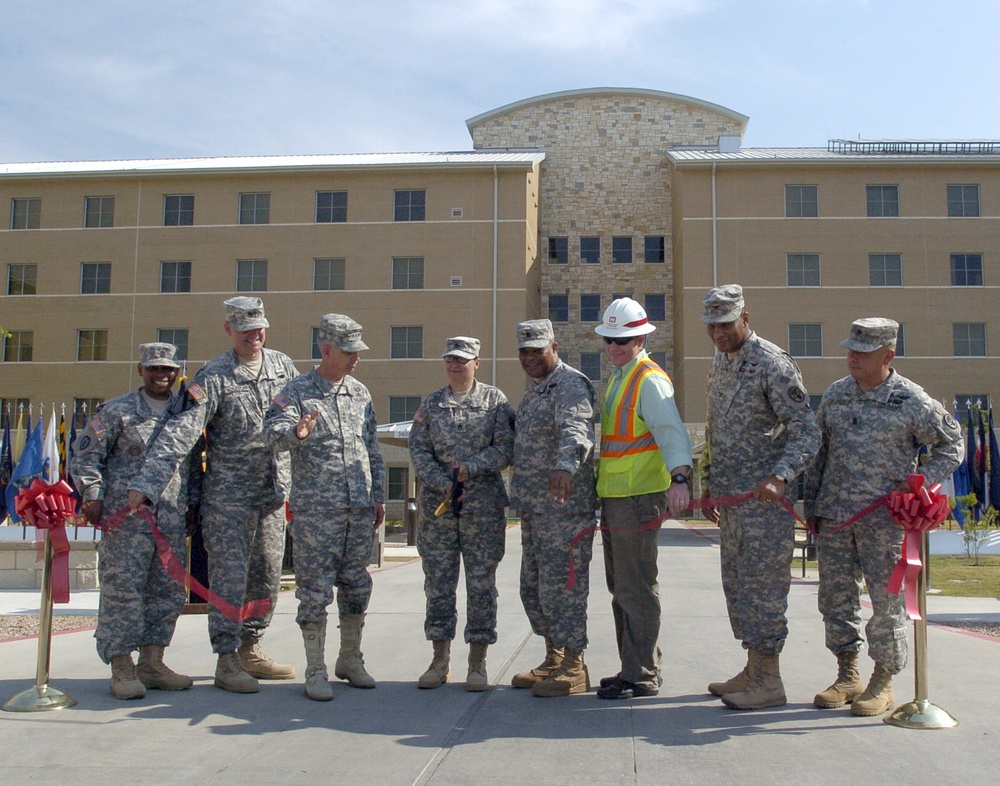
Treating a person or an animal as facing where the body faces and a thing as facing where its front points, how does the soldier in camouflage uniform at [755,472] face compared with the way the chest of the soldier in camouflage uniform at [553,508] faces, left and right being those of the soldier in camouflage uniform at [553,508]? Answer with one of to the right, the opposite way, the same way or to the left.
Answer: the same way

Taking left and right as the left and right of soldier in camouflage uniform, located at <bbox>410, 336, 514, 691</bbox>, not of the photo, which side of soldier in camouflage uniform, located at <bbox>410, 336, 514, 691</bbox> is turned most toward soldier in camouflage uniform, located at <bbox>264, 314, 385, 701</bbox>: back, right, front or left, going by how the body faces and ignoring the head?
right

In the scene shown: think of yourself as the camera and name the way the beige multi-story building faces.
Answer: facing the viewer

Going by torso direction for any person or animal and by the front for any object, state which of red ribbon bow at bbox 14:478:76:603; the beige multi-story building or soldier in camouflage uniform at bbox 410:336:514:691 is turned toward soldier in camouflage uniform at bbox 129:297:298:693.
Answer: the beige multi-story building

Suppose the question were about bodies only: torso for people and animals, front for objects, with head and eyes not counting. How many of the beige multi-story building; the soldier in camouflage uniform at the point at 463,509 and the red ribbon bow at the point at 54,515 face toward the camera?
3

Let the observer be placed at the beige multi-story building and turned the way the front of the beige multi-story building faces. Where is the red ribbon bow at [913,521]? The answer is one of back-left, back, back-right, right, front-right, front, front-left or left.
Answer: front

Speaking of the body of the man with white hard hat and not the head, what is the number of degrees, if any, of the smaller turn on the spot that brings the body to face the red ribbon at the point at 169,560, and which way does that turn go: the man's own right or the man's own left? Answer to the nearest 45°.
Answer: approximately 45° to the man's own right

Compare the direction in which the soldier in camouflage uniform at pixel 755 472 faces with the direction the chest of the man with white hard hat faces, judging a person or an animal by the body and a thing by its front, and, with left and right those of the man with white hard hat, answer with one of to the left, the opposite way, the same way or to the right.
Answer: the same way

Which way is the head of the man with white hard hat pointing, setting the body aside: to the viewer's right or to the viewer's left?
to the viewer's left

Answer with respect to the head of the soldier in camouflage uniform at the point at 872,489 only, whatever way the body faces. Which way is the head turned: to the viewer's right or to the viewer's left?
to the viewer's left

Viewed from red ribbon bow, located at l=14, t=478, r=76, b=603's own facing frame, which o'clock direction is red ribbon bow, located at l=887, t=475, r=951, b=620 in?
red ribbon bow, located at l=887, t=475, r=951, b=620 is roughly at 10 o'clock from red ribbon bow, located at l=14, t=478, r=76, b=603.

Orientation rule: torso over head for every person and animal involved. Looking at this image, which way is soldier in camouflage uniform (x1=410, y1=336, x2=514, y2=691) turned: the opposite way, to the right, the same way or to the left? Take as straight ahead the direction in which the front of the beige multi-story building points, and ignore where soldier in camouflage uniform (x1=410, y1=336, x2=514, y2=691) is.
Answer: the same way

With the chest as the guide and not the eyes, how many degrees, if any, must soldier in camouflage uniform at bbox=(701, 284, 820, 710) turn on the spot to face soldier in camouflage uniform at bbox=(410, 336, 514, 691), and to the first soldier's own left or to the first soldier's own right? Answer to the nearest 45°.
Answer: approximately 45° to the first soldier's own right

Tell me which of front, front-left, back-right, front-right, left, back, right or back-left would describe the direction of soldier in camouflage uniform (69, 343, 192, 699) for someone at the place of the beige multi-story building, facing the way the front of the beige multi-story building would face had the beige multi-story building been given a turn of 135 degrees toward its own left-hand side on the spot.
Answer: back-right

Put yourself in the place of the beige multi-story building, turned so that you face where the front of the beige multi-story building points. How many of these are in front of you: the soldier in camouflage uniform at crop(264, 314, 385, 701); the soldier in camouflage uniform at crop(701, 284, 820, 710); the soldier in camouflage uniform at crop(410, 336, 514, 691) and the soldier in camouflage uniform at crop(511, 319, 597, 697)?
4

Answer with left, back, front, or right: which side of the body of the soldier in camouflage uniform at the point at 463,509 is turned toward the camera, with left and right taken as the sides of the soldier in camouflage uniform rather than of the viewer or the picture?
front
